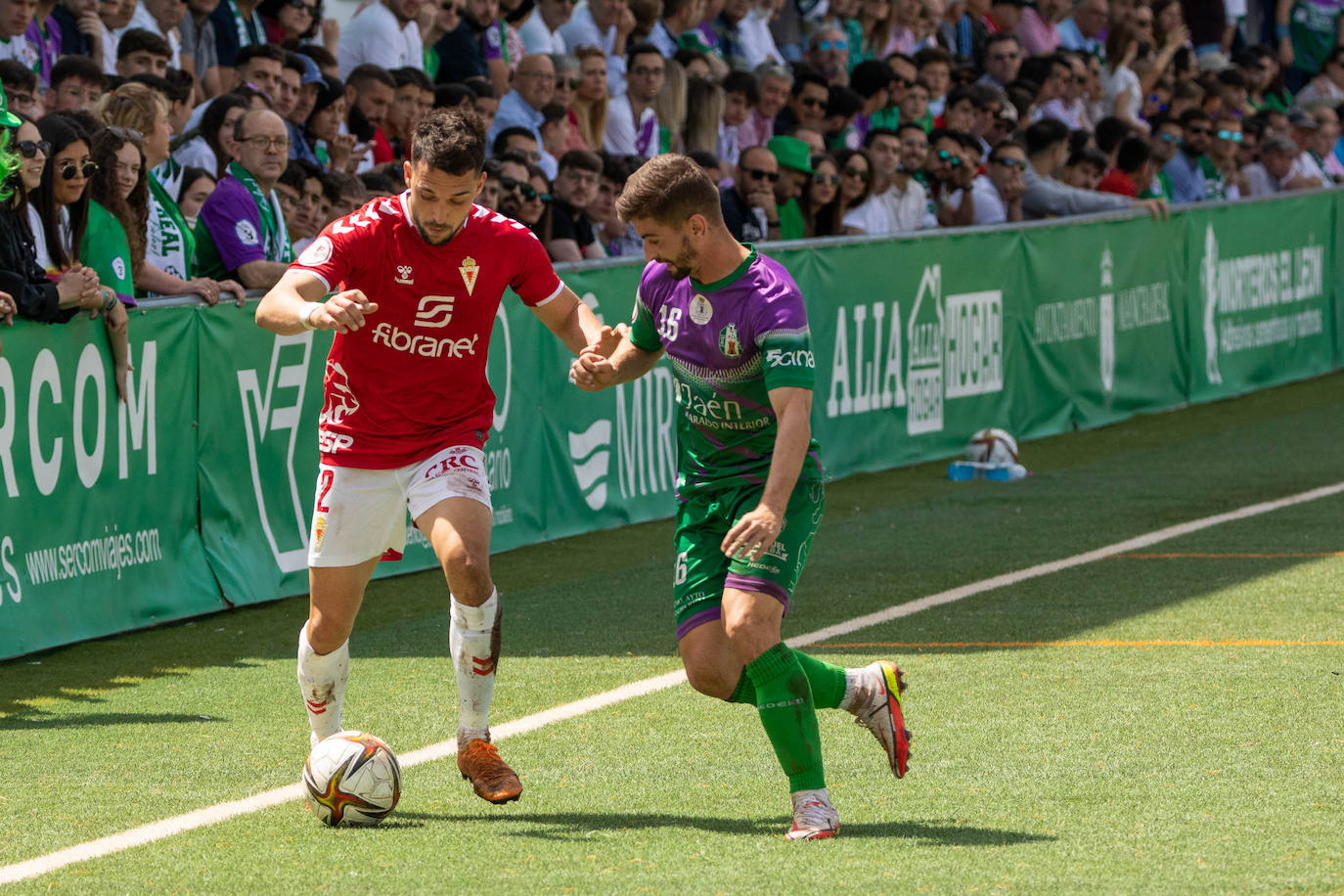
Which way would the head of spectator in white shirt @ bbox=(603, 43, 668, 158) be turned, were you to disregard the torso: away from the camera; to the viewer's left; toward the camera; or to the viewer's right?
toward the camera

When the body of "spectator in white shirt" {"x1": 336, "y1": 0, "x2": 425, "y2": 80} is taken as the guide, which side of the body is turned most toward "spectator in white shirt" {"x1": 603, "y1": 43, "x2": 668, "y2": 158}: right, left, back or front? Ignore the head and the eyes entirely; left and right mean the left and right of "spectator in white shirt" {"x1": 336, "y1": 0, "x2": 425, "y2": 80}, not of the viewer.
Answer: left

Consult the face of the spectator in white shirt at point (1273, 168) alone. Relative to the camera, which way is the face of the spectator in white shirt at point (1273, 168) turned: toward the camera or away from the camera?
toward the camera

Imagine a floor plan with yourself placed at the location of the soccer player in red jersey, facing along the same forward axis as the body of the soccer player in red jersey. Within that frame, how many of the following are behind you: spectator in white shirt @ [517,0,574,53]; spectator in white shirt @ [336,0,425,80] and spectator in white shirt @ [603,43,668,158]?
3

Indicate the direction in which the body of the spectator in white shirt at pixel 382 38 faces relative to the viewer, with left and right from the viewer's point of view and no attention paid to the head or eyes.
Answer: facing the viewer and to the right of the viewer

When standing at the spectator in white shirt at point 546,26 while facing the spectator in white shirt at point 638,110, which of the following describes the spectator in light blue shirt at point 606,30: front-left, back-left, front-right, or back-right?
front-left

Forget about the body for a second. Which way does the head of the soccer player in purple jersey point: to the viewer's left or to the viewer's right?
to the viewer's left

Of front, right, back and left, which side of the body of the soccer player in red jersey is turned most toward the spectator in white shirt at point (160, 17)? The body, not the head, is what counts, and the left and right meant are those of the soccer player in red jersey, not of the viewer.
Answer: back

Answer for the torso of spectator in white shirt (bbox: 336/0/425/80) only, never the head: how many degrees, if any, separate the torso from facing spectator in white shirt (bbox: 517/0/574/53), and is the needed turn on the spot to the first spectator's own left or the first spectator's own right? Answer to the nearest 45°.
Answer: approximately 90° to the first spectator's own left

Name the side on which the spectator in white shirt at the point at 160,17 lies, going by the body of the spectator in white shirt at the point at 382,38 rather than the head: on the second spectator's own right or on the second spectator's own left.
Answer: on the second spectator's own right

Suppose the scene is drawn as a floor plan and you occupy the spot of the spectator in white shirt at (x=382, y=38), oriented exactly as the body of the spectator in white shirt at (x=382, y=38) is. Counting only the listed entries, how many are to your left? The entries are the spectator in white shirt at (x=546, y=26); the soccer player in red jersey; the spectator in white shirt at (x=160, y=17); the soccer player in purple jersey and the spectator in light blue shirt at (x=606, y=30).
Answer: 2

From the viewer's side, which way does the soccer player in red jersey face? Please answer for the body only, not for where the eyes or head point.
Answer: toward the camera

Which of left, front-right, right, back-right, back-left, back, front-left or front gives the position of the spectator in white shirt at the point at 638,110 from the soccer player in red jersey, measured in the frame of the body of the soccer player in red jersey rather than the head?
back

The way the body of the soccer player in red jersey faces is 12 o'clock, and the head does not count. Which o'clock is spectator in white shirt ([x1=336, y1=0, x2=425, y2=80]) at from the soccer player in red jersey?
The spectator in white shirt is roughly at 6 o'clock from the soccer player in red jersey.

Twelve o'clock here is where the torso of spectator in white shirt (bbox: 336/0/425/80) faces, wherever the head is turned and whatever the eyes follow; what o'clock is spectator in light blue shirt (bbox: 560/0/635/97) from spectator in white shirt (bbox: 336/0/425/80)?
spectator in light blue shirt (bbox: 560/0/635/97) is roughly at 9 o'clock from spectator in white shirt (bbox: 336/0/425/80).

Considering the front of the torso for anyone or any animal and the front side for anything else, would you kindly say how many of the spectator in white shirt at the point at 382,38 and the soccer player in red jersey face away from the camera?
0

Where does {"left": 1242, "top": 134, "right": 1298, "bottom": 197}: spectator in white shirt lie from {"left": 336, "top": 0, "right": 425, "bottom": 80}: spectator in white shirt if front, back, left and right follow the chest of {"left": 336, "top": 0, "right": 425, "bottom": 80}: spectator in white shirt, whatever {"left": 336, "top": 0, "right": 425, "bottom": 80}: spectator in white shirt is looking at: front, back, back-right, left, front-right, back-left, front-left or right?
left

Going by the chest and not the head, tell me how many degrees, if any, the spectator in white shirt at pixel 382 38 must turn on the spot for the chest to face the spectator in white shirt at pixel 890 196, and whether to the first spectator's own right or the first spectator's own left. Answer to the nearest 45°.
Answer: approximately 45° to the first spectator's own left
